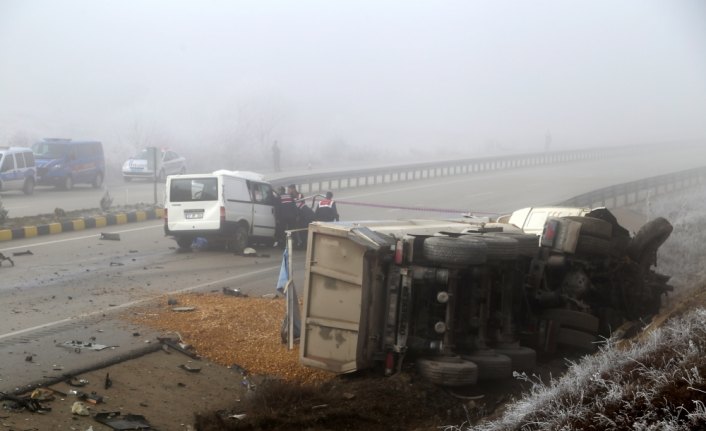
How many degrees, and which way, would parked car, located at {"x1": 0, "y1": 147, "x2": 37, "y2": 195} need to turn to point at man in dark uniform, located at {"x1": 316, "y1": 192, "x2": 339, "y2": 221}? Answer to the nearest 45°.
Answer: approximately 90° to its left

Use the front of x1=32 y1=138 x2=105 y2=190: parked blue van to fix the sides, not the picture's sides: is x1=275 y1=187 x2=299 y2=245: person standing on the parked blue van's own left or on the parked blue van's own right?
on the parked blue van's own left

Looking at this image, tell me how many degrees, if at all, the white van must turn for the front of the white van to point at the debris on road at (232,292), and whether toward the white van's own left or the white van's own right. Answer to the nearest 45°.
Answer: approximately 135° to the white van's own right

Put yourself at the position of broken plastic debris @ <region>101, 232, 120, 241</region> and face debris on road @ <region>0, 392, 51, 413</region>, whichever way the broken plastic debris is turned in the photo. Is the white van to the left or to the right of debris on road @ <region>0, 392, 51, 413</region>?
left

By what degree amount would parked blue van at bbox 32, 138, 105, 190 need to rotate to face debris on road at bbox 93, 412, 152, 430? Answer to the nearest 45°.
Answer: approximately 45° to its left

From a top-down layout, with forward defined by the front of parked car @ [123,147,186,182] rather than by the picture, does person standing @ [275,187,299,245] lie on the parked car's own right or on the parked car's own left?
on the parked car's own left

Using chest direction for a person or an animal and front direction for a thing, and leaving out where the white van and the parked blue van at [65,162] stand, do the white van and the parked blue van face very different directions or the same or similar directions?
very different directions

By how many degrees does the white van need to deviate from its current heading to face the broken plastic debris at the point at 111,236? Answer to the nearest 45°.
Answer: approximately 90° to its left

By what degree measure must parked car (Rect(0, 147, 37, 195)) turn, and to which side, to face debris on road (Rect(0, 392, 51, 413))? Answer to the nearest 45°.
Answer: approximately 45° to its left
